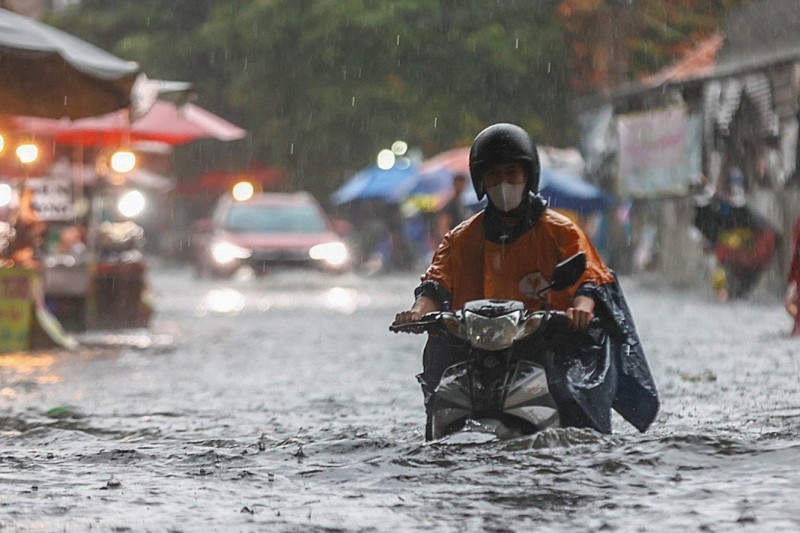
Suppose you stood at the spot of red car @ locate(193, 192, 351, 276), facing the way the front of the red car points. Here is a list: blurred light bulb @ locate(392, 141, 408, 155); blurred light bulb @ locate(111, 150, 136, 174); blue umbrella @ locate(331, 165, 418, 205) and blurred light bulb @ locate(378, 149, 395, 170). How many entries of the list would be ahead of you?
1

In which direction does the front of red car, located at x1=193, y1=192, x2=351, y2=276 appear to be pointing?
toward the camera

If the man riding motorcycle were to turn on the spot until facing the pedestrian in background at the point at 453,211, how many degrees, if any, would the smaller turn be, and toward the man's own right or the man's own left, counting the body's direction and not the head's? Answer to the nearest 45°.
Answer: approximately 180°

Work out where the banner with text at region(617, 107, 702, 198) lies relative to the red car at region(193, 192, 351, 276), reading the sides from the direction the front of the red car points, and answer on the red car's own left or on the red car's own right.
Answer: on the red car's own left

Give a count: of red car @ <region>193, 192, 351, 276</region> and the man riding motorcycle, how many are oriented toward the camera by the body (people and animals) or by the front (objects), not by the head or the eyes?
2

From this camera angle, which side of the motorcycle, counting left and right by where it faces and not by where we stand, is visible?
front

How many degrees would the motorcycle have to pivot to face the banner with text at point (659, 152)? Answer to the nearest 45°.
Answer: approximately 180°

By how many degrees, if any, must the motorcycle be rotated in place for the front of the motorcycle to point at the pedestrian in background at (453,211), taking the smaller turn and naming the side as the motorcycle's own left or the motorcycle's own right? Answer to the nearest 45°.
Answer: approximately 180°

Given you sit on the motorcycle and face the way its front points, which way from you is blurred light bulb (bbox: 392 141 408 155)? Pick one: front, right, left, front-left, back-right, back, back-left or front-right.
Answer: back

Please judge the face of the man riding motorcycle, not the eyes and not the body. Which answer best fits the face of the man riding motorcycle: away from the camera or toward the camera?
toward the camera

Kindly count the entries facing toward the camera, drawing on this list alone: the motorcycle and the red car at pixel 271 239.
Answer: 2

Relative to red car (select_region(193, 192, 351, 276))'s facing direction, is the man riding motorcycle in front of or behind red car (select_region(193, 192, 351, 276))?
in front

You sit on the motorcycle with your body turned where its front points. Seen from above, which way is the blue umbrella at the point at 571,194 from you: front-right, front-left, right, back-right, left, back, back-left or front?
back

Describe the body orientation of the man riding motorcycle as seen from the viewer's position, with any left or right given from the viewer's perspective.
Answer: facing the viewer
